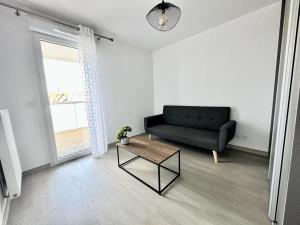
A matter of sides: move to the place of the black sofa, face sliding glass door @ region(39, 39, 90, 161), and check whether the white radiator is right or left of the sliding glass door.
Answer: left

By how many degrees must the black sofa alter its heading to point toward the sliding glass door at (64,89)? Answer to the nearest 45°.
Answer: approximately 45° to its right

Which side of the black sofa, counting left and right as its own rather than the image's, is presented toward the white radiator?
front

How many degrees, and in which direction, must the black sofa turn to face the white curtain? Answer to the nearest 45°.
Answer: approximately 45° to its right

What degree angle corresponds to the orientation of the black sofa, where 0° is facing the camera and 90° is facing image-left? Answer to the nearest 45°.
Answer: approximately 45°

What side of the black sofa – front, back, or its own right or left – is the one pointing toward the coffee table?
front
